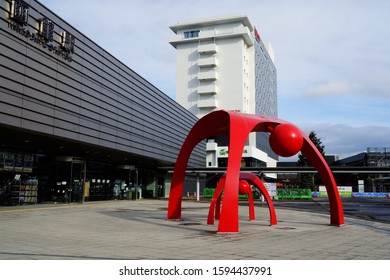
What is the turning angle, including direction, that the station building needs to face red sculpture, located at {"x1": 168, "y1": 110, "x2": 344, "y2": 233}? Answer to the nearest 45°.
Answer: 0° — it already faces it

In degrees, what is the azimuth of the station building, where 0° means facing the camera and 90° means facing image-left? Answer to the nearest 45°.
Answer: approximately 315°
